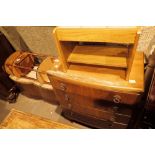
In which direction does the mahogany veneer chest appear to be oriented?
toward the camera
